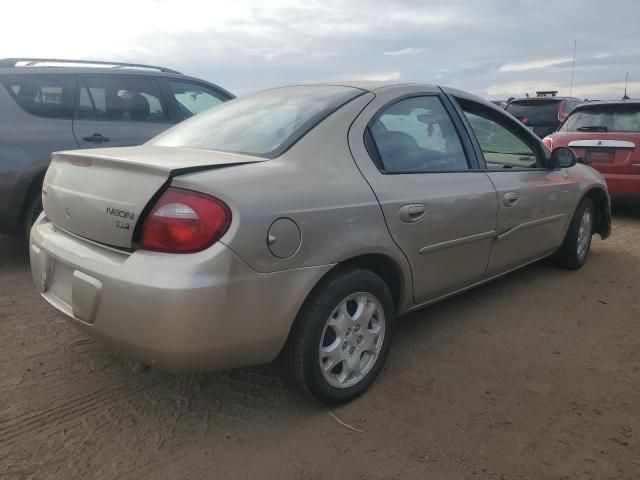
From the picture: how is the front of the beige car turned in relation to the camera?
facing away from the viewer and to the right of the viewer

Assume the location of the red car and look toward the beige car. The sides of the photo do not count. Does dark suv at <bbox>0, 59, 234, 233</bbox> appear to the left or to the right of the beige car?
right

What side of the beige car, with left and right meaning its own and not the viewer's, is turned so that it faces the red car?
front

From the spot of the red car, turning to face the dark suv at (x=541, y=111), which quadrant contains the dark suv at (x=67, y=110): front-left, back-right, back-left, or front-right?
back-left

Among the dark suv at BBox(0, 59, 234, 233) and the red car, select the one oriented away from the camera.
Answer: the red car

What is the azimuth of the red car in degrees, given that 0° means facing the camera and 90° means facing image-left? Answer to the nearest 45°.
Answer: approximately 180°

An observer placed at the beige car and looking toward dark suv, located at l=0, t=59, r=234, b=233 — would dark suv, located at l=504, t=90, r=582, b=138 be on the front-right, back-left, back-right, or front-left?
front-right

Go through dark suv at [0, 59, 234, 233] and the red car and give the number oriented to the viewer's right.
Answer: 1

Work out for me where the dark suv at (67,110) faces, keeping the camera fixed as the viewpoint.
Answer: facing to the right of the viewer

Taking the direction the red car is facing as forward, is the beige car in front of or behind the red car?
behind

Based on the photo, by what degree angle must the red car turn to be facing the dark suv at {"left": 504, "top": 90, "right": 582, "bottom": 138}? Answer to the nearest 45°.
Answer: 0° — it already faces it

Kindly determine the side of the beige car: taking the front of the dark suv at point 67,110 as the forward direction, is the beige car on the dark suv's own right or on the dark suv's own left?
on the dark suv's own right

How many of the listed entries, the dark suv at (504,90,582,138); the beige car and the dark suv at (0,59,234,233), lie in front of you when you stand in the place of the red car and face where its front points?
1
